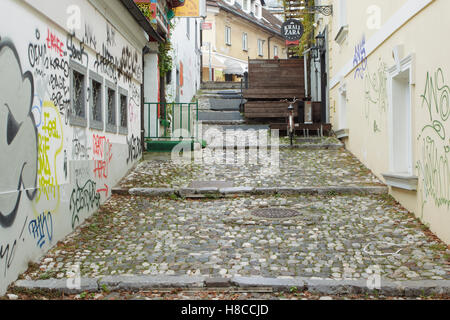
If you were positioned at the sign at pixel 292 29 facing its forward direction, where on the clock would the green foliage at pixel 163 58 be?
The green foliage is roughly at 2 o'clock from the sign.

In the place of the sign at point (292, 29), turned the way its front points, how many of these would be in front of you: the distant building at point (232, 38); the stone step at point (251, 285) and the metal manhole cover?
2

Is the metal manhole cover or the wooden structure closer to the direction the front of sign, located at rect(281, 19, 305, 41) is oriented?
the metal manhole cover

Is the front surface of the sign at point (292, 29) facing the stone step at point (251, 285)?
yes

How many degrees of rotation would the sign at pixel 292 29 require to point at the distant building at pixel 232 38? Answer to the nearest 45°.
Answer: approximately 180°

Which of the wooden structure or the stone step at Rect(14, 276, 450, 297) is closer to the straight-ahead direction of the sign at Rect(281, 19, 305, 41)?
the stone step

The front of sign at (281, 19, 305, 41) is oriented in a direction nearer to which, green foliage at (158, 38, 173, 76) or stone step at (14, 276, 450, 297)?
the stone step

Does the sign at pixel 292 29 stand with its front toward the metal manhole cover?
yes

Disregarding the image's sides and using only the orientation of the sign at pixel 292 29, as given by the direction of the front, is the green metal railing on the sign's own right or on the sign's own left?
on the sign's own right

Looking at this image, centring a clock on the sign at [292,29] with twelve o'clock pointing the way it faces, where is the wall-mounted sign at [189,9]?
The wall-mounted sign is roughly at 3 o'clock from the sign.

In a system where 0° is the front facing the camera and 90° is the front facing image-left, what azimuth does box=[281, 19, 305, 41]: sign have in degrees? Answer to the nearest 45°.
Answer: approximately 0°

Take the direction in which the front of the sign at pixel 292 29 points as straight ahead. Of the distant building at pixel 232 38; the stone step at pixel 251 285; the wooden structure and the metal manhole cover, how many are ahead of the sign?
2

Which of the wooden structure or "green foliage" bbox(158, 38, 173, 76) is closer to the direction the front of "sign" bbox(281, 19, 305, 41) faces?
the green foliage
